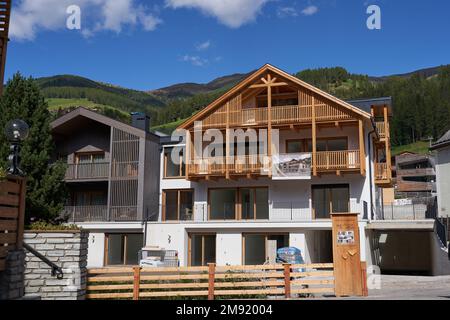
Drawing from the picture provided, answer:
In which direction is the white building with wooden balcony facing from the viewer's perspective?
toward the camera

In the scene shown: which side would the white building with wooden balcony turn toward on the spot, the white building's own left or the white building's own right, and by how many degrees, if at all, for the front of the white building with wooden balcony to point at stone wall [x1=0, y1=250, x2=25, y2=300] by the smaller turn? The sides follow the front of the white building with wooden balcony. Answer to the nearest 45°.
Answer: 0° — it already faces it

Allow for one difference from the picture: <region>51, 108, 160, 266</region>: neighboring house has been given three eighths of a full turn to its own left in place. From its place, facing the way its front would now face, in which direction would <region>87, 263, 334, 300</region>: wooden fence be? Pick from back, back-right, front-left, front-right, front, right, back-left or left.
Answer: back-right

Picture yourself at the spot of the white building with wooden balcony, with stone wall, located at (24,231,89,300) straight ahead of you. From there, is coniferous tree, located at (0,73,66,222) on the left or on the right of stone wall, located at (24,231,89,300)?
right

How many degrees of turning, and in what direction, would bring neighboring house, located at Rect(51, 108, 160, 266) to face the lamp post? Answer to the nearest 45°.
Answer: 0° — it already faces it

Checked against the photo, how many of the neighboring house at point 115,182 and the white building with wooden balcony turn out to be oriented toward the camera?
2

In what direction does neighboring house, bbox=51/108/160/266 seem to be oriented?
toward the camera

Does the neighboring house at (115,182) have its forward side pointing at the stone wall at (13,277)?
yes

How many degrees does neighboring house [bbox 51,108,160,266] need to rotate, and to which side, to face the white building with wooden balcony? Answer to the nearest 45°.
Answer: approximately 45° to its left

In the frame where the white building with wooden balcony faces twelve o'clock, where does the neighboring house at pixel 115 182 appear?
The neighboring house is roughly at 3 o'clock from the white building with wooden balcony.

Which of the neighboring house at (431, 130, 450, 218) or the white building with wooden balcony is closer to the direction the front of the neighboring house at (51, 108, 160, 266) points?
the white building with wooden balcony

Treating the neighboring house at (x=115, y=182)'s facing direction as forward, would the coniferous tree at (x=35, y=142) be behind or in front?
in front
